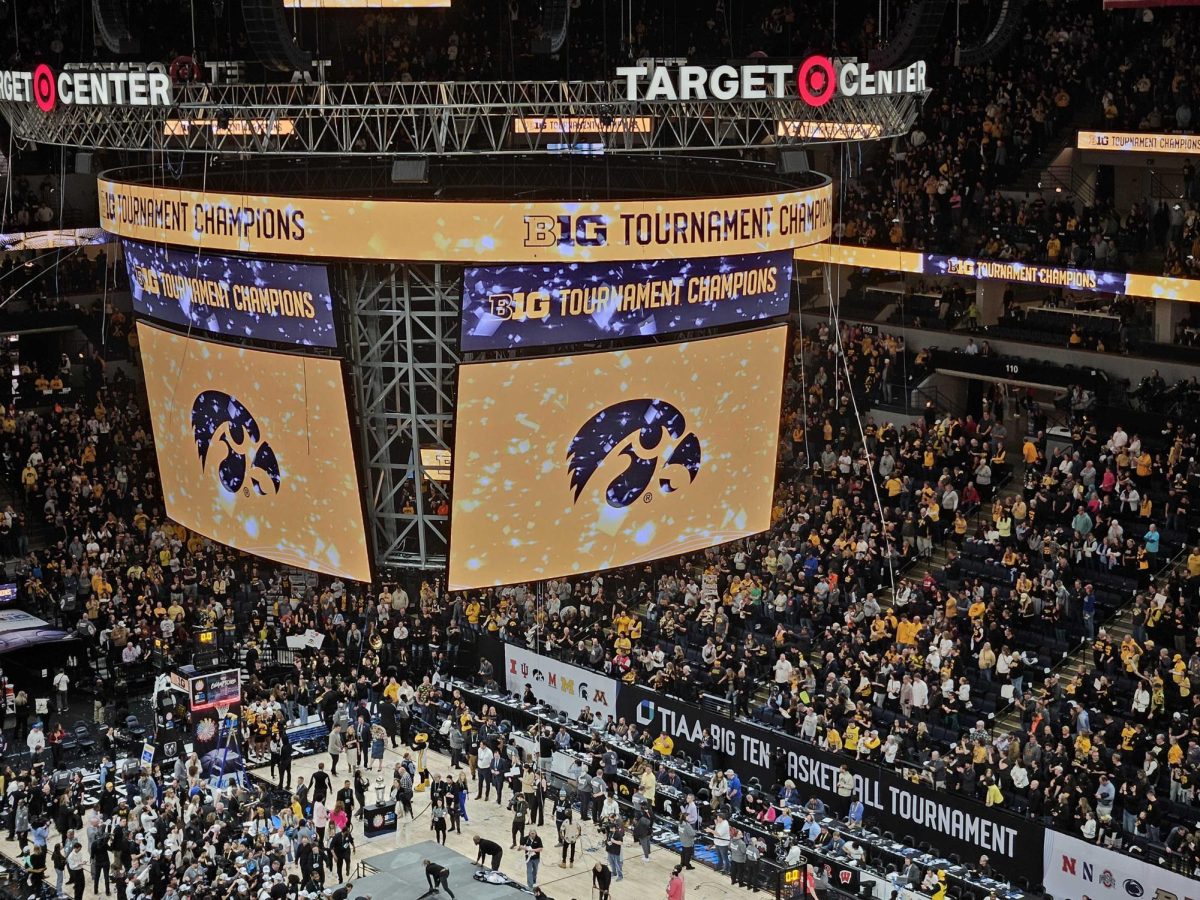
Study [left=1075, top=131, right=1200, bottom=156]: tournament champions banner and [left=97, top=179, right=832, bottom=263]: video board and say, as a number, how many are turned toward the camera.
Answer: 2

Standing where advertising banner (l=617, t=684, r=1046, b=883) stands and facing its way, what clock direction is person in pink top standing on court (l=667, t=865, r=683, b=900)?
The person in pink top standing on court is roughly at 12 o'clock from the advertising banner.

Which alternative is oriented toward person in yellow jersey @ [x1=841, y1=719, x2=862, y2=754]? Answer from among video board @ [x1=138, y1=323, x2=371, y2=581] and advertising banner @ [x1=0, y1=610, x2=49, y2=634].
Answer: the advertising banner

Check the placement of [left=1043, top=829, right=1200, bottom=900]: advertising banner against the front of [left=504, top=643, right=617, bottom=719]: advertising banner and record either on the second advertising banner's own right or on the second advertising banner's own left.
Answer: on the second advertising banner's own left

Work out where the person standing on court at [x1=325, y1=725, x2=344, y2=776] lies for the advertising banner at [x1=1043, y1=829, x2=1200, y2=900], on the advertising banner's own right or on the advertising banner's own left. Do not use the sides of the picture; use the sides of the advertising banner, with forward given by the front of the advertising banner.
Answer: on the advertising banner's own right

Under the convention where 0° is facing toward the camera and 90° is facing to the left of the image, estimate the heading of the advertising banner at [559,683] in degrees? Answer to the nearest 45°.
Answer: approximately 45°

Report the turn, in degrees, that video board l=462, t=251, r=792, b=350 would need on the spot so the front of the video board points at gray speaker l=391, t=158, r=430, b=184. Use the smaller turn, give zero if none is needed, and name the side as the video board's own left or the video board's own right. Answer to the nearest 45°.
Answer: approximately 180°
